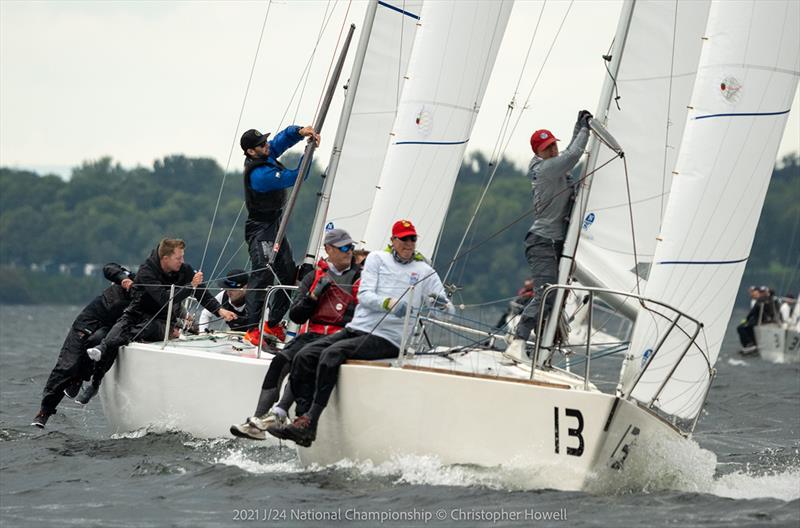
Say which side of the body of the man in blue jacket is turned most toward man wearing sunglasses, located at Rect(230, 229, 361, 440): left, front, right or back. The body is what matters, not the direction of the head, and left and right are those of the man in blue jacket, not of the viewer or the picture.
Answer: right

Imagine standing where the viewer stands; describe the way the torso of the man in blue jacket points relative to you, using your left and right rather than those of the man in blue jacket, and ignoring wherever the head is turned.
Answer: facing to the right of the viewer

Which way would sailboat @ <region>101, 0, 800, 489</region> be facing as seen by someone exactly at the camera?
facing the viewer and to the right of the viewer

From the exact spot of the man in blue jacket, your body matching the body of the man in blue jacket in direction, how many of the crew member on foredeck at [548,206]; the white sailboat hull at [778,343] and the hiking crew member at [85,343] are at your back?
1

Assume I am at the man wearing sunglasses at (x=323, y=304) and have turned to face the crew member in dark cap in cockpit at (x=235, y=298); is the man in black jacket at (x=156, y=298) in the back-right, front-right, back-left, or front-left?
front-left

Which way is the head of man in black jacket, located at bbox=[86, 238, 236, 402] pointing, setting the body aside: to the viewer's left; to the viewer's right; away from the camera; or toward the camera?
to the viewer's right

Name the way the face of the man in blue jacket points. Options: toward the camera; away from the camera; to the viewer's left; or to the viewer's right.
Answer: to the viewer's right

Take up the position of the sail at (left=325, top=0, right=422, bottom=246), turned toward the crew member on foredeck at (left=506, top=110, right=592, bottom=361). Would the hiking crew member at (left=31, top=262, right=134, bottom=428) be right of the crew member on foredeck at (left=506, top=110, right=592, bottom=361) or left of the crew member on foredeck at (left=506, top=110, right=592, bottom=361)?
right

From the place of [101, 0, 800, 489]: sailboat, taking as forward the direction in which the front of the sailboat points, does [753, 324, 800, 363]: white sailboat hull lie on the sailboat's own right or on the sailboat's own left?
on the sailboat's own left
